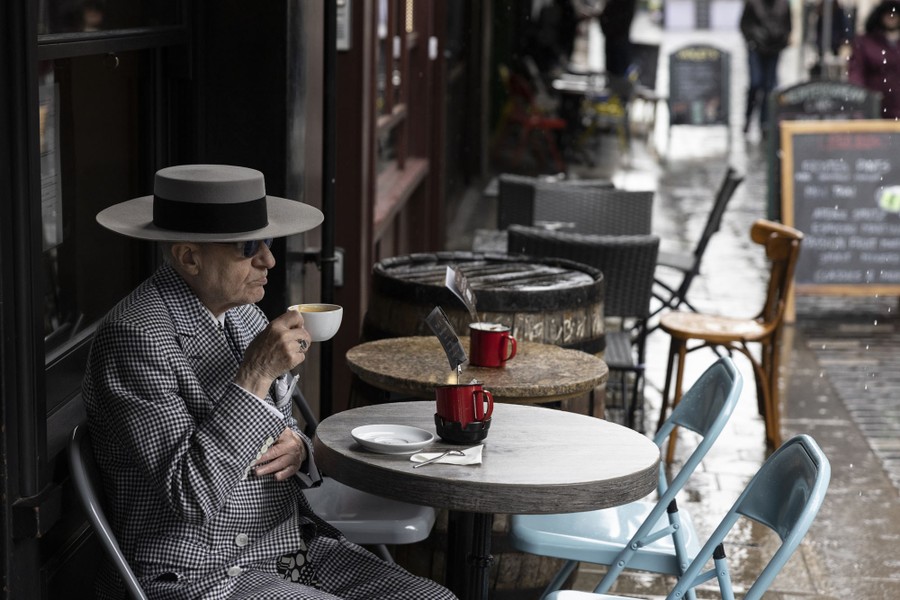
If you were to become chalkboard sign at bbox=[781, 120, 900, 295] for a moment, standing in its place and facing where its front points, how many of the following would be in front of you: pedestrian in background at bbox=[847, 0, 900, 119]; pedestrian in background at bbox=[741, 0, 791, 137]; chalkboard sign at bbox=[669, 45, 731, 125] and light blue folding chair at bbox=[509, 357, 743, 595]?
1

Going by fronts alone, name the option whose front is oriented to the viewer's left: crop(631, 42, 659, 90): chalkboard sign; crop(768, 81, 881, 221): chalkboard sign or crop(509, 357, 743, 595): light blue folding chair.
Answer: the light blue folding chair

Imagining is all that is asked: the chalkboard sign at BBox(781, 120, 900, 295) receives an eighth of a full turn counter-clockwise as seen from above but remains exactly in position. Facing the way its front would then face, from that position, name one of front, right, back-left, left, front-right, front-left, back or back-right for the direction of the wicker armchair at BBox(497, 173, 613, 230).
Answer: right

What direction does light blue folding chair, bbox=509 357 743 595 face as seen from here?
to the viewer's left

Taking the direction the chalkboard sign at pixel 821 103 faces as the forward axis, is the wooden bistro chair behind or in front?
in front

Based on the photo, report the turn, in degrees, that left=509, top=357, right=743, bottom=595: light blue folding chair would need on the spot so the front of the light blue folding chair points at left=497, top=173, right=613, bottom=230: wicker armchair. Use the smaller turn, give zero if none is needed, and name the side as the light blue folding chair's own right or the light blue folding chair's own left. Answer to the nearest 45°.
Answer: approximately 90° to the light blue folding chair's own right

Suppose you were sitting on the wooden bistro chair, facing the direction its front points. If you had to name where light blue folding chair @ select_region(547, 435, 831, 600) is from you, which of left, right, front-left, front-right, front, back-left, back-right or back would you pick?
left

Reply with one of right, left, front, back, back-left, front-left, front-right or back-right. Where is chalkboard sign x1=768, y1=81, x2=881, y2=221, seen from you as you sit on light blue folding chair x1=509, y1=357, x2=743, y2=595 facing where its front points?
right

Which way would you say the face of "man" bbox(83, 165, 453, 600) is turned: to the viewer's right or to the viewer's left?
to the viewer's right

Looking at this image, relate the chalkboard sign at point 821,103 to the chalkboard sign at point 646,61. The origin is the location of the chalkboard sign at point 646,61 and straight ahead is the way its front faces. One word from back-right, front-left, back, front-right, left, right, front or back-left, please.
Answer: front

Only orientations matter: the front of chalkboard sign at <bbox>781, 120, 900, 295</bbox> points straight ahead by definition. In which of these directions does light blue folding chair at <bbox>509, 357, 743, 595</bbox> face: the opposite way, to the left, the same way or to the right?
to the right

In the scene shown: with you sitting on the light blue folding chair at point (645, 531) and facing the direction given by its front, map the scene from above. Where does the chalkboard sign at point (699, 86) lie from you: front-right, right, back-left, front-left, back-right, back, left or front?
right

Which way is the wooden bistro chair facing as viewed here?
to the viewer's left

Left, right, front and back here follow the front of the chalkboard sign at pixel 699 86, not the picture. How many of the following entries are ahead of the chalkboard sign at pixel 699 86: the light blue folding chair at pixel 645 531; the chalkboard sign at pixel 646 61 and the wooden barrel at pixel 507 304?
2

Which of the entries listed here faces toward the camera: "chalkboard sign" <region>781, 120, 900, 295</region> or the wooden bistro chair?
the chalkboard sign

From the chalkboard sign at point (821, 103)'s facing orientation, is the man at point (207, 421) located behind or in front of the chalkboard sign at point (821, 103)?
in front

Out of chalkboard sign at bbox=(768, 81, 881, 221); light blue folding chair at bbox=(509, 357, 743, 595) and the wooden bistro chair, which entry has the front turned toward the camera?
the chalkboard sign

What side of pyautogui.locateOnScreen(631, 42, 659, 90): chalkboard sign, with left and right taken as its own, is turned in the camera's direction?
front

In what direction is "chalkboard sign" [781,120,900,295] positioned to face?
toward the camera

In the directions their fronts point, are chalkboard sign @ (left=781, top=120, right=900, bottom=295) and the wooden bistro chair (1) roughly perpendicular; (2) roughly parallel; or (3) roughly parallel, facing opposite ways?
roughly perpendicular

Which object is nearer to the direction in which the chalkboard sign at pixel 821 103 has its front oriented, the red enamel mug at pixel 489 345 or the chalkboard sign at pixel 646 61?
the red enamel mug

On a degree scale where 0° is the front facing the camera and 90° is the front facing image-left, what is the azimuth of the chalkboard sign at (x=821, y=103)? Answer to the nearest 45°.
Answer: approximately 0°

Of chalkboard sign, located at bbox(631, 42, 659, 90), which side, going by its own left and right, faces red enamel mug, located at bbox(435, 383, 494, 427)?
front
